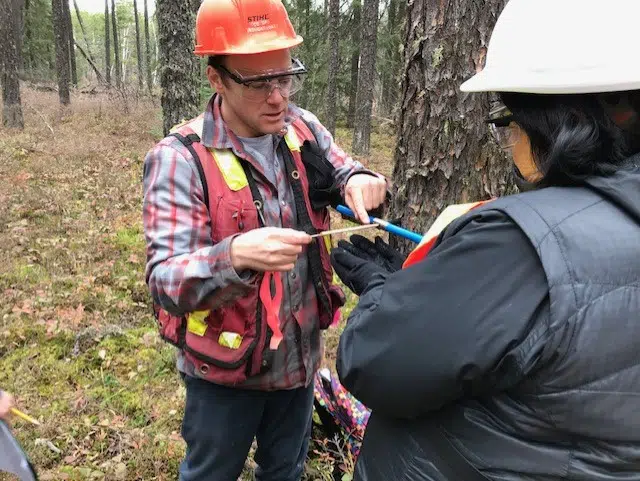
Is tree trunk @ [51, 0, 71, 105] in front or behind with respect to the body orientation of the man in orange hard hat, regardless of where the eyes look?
behind

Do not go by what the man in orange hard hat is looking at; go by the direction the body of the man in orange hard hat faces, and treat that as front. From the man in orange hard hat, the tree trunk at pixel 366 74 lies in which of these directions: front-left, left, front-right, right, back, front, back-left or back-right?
back-left

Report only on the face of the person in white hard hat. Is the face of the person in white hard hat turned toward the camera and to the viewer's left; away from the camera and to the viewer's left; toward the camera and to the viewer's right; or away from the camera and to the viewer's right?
away from the camera and to the viewer's left

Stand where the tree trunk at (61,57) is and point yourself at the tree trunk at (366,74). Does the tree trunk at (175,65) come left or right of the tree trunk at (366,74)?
right

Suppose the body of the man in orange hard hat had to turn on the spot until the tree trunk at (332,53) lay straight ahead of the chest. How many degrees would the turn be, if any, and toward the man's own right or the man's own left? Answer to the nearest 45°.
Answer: approximately 135° to the man's own left

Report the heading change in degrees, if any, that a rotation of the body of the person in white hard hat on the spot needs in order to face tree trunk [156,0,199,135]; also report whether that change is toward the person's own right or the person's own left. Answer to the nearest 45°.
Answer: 0° — they already face it

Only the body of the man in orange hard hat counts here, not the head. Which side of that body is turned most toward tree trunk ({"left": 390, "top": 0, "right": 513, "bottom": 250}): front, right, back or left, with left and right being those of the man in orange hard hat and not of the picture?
left

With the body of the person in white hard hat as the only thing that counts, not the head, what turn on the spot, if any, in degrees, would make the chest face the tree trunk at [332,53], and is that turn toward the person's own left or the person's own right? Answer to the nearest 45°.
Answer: approximately 45° to the person's own right

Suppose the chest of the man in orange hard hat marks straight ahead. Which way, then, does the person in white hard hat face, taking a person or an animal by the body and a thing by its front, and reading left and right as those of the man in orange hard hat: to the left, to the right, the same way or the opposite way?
the opposite way

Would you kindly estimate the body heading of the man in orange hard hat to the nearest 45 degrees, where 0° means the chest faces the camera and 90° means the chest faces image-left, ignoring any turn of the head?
approximately 315°

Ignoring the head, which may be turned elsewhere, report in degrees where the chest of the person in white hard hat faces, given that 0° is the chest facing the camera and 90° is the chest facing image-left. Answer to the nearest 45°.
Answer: approximately 135°
